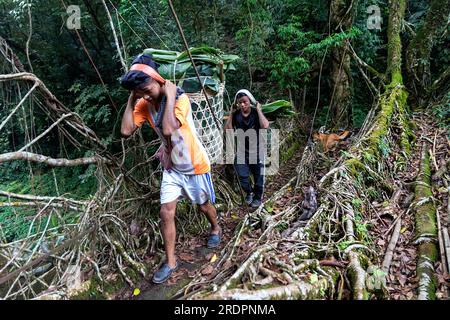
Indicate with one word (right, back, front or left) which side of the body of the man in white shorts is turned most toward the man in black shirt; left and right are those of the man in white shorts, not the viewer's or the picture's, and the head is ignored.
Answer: back

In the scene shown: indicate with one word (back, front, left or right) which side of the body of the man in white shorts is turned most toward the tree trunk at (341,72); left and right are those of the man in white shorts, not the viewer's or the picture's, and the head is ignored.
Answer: back

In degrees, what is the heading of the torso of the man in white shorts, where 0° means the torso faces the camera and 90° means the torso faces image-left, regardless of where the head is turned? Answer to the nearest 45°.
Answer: approximately 45°

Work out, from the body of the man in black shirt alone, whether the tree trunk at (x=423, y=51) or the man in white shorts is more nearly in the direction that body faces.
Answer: the man in white shorts

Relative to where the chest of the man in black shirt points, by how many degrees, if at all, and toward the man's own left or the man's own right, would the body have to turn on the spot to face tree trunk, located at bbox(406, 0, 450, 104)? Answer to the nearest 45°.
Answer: approximately 135° to the man's own left

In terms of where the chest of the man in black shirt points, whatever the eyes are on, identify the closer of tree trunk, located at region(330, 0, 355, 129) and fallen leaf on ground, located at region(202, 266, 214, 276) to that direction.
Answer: the fallen leaf on ground

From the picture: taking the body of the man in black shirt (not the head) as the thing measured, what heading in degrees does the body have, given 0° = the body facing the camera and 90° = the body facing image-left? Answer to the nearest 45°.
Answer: approximately 0°

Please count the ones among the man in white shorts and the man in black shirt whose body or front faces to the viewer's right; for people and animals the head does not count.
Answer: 0

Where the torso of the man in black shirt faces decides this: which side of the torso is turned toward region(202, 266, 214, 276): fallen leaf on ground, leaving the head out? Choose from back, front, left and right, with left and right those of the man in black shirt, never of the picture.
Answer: front

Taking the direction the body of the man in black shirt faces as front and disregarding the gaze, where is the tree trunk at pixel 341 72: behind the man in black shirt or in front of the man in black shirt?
behind

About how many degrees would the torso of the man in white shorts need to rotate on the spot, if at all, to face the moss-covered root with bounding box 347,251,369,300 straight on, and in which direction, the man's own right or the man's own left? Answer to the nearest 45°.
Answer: approximately 90° to the man's own left
